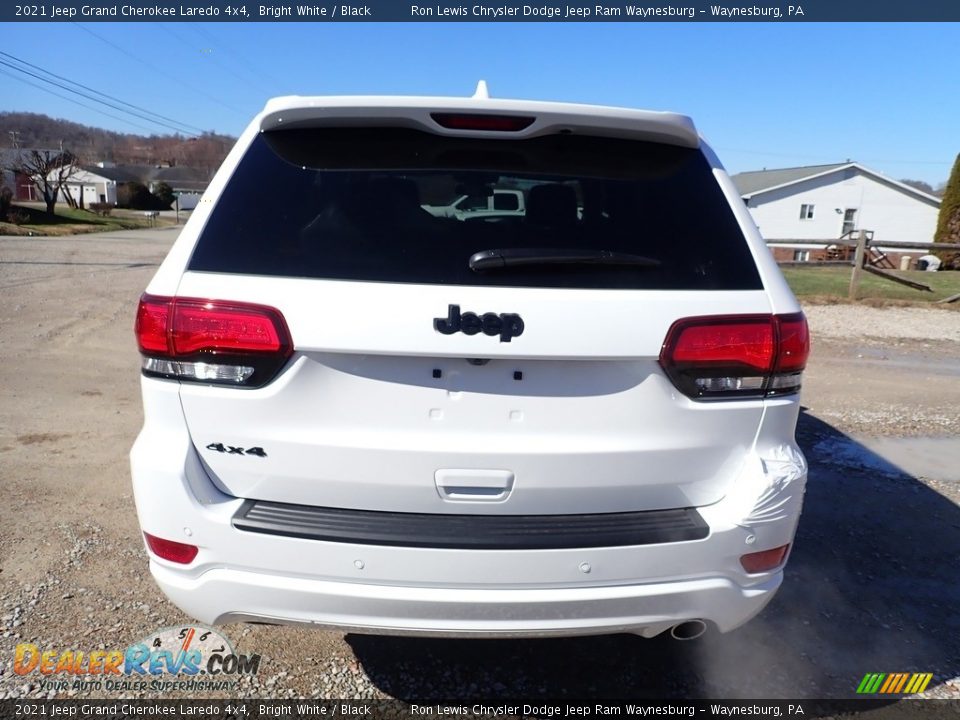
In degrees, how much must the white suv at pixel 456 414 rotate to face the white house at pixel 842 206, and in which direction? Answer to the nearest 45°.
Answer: approximately 45° to its right

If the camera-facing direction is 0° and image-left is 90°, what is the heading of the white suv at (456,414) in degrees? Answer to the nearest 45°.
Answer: approximately 180°
